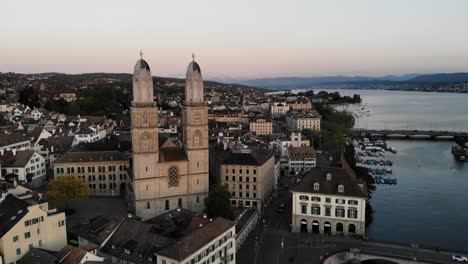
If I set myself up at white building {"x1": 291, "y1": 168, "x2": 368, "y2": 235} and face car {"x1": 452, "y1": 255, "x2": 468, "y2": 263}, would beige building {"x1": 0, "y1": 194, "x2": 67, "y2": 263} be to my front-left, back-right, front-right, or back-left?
back-right

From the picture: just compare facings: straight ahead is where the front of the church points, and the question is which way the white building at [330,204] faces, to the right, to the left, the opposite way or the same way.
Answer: the same way

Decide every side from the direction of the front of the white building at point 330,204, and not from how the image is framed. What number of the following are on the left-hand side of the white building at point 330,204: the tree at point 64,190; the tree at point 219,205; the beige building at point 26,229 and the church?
0

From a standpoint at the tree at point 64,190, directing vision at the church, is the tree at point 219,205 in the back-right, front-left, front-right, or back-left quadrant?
front-right

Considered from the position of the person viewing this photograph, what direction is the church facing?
facing the viewer

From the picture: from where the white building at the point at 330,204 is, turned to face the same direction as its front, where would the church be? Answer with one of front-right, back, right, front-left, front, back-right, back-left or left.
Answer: right

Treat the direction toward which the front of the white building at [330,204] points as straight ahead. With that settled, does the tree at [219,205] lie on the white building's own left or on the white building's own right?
on the white building's own right

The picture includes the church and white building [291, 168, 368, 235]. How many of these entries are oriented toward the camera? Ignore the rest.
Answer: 2

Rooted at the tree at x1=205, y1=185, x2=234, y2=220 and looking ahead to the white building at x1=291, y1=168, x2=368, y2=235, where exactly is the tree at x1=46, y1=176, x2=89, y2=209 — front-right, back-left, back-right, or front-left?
back-left

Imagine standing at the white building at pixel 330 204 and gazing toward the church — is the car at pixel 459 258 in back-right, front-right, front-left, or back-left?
back-left

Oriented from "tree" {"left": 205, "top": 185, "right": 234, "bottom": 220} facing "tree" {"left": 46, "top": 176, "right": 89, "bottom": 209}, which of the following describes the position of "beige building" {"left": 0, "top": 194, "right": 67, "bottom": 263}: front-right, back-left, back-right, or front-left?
front-left

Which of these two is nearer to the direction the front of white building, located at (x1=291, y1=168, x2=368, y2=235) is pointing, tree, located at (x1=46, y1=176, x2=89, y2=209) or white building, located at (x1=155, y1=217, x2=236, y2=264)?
the white building

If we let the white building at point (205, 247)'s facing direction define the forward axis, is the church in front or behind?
behind

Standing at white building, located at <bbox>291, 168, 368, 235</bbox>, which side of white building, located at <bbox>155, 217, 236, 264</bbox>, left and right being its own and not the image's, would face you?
left

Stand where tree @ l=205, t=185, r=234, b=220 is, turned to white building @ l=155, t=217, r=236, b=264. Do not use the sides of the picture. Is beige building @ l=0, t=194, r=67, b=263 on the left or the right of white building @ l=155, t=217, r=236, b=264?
right

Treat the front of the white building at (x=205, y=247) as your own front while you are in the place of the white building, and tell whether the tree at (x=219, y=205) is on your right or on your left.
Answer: on your left

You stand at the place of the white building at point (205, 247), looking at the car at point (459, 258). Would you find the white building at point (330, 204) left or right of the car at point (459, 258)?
left

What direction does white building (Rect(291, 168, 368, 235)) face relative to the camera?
toward the camera

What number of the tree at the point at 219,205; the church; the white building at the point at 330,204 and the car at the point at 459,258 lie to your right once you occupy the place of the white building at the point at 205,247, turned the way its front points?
0
